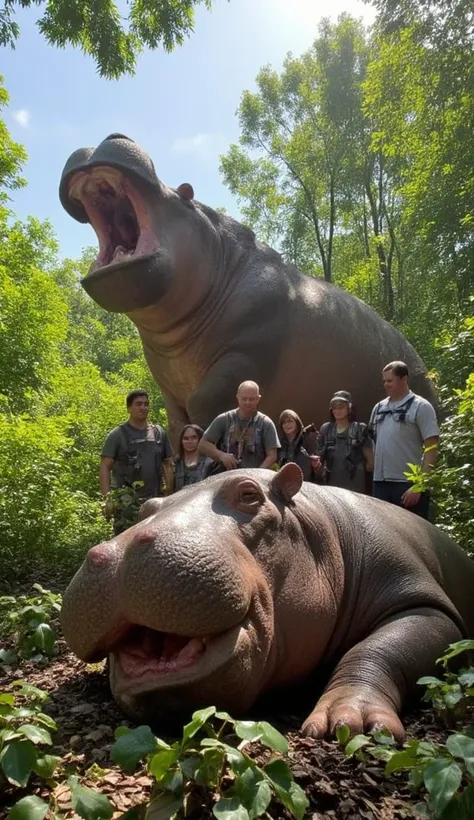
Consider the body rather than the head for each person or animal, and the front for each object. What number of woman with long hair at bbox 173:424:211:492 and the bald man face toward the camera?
2

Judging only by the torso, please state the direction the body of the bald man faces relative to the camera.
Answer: toward the camera

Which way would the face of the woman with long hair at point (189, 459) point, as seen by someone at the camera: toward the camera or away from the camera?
toward the camera

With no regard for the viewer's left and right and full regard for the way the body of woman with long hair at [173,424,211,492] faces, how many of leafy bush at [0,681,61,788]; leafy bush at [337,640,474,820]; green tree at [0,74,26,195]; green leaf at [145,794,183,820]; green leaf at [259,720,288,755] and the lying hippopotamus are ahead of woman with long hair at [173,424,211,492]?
5

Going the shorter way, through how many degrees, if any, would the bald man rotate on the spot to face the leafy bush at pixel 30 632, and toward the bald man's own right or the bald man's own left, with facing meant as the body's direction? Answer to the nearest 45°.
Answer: approximately 45° to the bald man's own right

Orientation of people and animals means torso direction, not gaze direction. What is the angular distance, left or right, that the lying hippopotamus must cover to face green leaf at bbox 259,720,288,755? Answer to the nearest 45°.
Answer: approximately 45° to its left

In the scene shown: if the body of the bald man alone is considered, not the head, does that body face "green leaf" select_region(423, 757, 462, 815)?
yes

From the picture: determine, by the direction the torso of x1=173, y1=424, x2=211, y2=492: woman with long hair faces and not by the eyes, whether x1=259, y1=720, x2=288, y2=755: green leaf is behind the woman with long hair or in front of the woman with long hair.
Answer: in front

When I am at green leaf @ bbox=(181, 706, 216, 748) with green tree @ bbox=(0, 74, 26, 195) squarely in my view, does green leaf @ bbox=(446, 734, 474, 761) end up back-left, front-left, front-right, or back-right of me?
back-right

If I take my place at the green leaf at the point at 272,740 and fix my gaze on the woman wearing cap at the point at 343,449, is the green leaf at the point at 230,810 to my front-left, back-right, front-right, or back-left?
back-left

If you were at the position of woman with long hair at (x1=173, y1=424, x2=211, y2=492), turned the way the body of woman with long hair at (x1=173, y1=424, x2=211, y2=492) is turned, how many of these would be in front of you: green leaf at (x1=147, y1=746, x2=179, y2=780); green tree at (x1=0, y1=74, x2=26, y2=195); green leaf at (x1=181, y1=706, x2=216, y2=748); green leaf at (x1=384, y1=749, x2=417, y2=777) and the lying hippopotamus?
4

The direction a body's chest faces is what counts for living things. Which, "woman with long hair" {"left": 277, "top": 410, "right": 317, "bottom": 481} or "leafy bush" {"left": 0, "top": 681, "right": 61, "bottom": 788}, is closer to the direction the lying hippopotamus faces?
the leafy bush

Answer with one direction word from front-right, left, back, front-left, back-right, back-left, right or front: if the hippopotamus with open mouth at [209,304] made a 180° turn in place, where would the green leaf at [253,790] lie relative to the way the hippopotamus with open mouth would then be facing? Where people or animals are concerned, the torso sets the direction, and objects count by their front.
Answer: back-right

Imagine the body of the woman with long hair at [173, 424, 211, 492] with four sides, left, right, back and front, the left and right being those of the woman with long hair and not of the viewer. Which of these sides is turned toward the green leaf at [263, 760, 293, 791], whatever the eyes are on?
front

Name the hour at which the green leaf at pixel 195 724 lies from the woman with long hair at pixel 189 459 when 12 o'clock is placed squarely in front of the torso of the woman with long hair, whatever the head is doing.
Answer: The green leaf is roughly at 12 o'clock from the woman with long hair.
